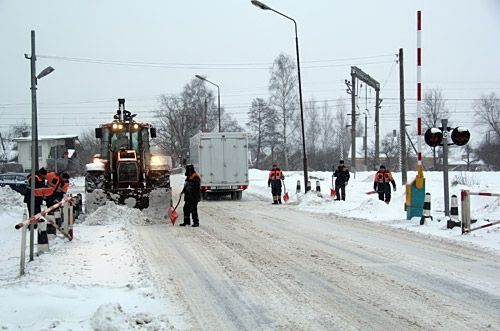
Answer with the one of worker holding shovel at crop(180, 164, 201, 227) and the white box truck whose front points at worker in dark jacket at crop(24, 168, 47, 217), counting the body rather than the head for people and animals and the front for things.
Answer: the worker holding shovel

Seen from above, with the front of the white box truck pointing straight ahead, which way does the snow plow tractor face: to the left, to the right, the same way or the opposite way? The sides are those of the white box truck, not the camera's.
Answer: the opposite way

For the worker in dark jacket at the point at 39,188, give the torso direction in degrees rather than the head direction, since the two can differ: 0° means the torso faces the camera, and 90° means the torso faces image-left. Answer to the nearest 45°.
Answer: approximately 270°

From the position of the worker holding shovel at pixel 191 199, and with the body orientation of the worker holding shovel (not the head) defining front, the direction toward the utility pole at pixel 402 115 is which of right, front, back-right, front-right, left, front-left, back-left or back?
back-right

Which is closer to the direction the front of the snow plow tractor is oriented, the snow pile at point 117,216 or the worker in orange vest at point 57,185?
the snow pile

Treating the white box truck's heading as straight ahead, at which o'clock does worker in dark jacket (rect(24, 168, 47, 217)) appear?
The worker in dark jacket is roughly at 7 o'clock from the white box truck.

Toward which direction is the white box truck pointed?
away from the camera

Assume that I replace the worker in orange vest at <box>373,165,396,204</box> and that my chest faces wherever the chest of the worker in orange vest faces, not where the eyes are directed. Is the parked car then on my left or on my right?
on my right

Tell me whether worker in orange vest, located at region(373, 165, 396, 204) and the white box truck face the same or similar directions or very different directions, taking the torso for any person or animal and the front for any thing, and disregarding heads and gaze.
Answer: very different directions

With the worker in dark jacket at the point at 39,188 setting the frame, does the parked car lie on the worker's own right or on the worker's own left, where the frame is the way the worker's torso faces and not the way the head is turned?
on the worker's own left
